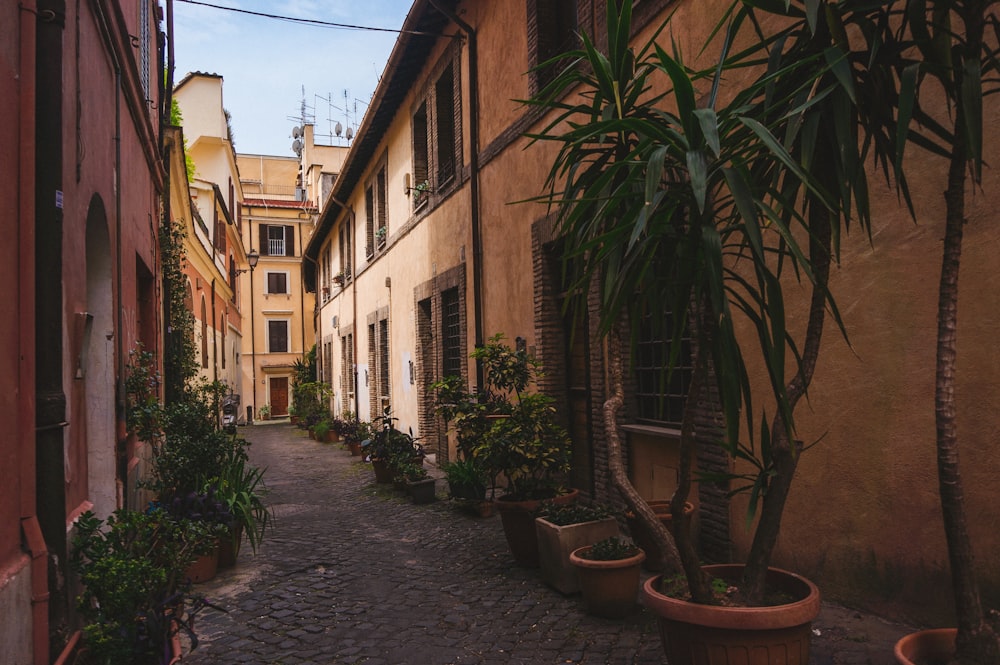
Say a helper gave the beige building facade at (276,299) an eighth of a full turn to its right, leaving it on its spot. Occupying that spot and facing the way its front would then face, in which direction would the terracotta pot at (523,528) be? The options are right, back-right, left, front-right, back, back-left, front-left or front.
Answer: front-left

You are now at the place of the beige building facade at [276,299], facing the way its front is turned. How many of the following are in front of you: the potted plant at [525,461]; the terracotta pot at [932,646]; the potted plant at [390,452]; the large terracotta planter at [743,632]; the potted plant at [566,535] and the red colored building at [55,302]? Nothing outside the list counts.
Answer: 6

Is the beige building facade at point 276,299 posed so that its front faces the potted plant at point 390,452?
yes

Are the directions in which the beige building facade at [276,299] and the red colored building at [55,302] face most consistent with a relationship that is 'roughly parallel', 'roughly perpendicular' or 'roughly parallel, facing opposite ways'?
roughly perpendicular

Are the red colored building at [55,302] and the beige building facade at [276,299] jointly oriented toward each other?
no

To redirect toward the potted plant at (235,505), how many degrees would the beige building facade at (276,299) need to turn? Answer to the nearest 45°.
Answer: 0° — it already faces it

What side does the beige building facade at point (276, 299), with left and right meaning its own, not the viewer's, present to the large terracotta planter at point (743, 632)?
front

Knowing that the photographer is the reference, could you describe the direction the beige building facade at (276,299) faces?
facing the viewer

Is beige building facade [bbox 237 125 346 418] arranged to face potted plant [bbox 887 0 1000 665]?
yes

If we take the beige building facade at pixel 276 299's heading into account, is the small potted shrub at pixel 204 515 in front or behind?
in front

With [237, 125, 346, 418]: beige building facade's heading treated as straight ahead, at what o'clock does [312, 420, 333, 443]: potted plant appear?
The potted plant is roughly at 12 o'clock from the beige building facade.

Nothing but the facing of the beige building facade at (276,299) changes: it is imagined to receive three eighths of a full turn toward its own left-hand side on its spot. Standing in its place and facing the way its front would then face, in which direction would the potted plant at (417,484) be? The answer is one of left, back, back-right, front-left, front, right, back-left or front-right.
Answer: back-right

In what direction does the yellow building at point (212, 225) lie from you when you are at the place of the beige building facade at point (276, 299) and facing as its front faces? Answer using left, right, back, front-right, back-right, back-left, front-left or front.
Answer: front

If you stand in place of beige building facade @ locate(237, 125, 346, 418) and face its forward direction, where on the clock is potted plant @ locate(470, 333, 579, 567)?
The potted plant is roughly at 12 o'clock from the beige building facade.

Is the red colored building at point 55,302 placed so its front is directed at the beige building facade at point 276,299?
no

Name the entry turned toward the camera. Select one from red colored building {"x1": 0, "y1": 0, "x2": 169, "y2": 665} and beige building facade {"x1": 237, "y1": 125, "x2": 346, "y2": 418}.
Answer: the beige building facade

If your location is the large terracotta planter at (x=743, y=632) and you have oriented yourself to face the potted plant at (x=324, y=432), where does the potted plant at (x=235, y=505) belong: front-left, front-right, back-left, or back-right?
front-left
